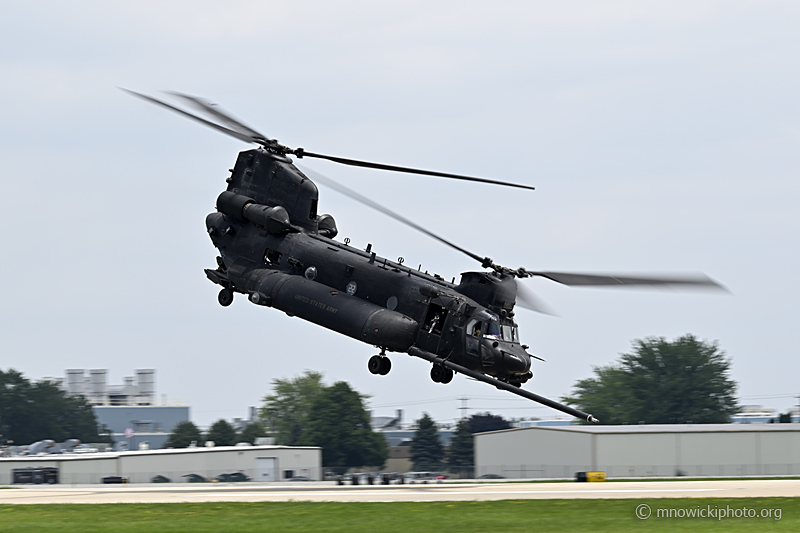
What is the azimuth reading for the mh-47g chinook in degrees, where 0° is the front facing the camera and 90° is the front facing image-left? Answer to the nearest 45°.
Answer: approximately 315°
